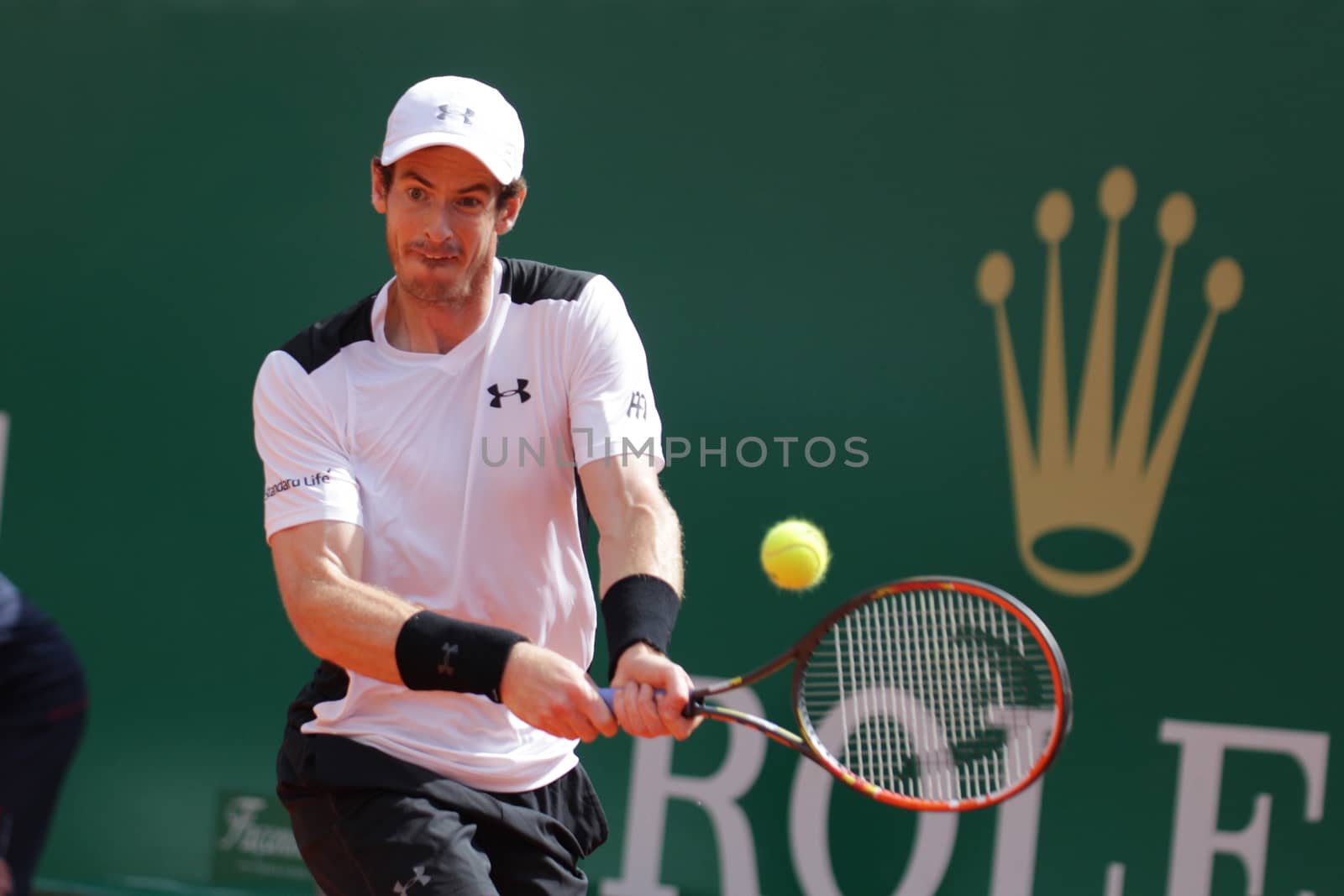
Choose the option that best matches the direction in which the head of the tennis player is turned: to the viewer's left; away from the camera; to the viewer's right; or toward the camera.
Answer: toward the camera

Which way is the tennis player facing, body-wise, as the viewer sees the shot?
toward the camera

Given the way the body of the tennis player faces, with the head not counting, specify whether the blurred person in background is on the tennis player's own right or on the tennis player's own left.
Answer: on the tennis player's own right
